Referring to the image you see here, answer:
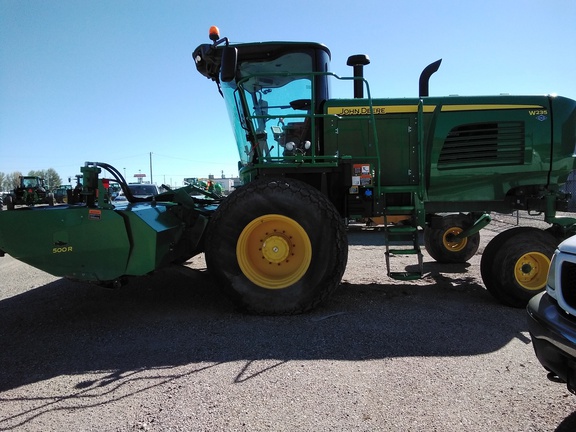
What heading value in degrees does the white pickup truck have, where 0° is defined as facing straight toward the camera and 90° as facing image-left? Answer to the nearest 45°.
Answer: approximately 45°

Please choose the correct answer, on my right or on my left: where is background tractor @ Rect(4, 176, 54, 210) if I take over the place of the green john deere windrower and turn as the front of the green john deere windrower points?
on my right

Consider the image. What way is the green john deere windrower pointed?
to the viewer's left

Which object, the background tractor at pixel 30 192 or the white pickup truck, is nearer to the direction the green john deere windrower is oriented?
the background tractor
